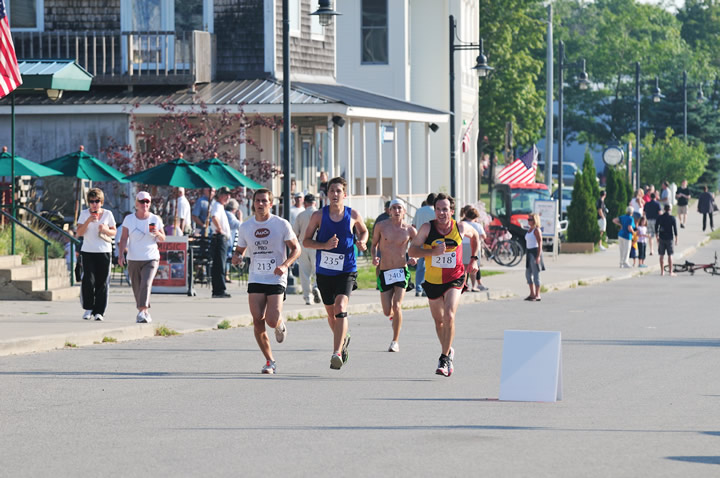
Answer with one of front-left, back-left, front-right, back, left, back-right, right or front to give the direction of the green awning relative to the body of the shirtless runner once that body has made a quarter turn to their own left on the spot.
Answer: back-left

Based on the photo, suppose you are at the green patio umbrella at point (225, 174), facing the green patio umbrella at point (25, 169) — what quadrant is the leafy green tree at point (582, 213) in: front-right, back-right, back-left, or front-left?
back-right

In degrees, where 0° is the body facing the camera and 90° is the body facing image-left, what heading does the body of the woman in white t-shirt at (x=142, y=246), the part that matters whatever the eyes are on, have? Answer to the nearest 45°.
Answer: approximately 0°

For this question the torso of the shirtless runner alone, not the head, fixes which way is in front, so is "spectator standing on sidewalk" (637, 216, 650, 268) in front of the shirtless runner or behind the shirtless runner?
behind

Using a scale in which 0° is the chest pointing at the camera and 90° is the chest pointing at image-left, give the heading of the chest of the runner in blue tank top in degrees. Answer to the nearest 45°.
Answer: approximately 0°
